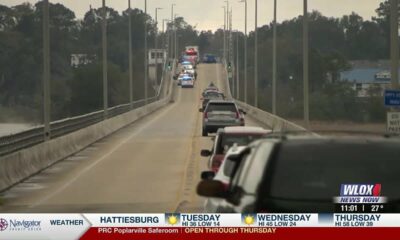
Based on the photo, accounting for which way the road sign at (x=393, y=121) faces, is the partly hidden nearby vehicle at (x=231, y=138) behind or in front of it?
in front

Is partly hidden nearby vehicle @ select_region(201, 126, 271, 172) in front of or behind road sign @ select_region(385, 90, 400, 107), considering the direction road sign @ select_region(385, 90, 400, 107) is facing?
in front

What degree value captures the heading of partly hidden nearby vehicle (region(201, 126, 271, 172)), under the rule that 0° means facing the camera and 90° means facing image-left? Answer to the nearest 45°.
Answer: approximately 180°

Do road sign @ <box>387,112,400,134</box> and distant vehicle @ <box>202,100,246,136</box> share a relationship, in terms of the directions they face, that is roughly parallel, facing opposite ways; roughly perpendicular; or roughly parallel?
roughly parallel, facing opposite ways

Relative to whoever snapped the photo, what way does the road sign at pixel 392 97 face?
facing the viewer

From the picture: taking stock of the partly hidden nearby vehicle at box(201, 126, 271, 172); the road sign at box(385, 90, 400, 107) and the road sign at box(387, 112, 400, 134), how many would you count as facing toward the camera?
2

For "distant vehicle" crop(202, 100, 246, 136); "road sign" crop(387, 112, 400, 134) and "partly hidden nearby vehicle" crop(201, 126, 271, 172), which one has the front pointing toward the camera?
the road sign

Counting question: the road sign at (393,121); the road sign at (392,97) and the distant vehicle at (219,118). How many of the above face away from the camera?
1

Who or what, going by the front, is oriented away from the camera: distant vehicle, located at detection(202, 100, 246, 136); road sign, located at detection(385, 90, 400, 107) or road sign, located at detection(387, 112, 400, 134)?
the distant vehicle

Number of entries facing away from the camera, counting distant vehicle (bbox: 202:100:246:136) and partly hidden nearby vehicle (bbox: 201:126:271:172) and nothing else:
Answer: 2

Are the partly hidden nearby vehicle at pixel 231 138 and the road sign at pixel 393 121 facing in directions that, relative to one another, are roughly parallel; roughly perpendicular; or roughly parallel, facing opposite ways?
roughly parallel, facing opposite ways

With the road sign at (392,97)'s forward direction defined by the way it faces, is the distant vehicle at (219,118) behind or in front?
behind

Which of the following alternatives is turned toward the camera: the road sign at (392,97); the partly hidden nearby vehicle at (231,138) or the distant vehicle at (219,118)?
the road sign

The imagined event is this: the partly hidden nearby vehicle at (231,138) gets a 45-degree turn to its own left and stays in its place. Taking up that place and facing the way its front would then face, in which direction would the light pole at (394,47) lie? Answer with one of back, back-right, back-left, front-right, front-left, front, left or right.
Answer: right

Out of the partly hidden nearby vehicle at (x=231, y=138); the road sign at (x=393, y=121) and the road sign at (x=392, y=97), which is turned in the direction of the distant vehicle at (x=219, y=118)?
the partly hidden nearby vehicle at (x=231, y=138)
